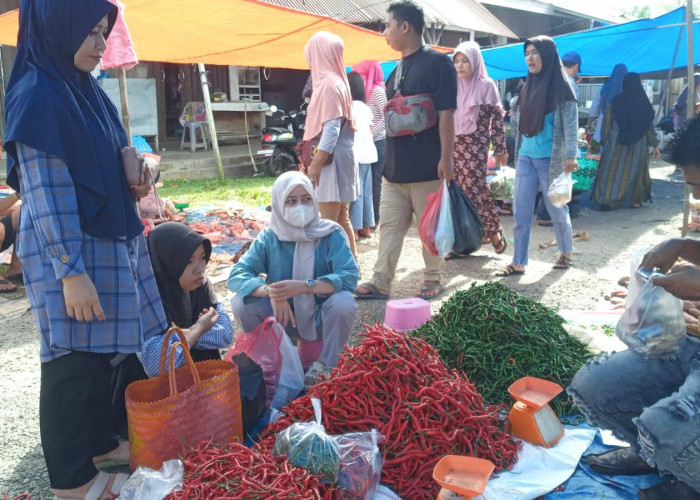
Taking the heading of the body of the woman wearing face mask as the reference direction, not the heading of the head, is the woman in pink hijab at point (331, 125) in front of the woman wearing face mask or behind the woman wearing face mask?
behind

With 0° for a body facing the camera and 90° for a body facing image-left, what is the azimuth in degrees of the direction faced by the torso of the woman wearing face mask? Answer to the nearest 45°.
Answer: approximately 0°

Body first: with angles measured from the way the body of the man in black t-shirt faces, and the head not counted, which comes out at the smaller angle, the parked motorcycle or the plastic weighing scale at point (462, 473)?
the plastic weighing scale

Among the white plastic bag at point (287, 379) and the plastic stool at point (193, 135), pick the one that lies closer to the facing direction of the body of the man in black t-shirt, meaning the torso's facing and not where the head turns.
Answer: the white plastic bag

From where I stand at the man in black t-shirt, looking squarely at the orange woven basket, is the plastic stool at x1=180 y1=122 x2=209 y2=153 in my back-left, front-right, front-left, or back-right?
back-right

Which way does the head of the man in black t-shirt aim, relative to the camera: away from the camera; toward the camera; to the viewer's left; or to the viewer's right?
to the viewer's left

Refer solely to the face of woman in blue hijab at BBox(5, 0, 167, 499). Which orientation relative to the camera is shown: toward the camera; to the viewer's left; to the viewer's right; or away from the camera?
to the viewer's right

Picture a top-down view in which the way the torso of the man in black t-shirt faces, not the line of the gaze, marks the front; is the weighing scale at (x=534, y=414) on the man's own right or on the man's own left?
on the man's own left
